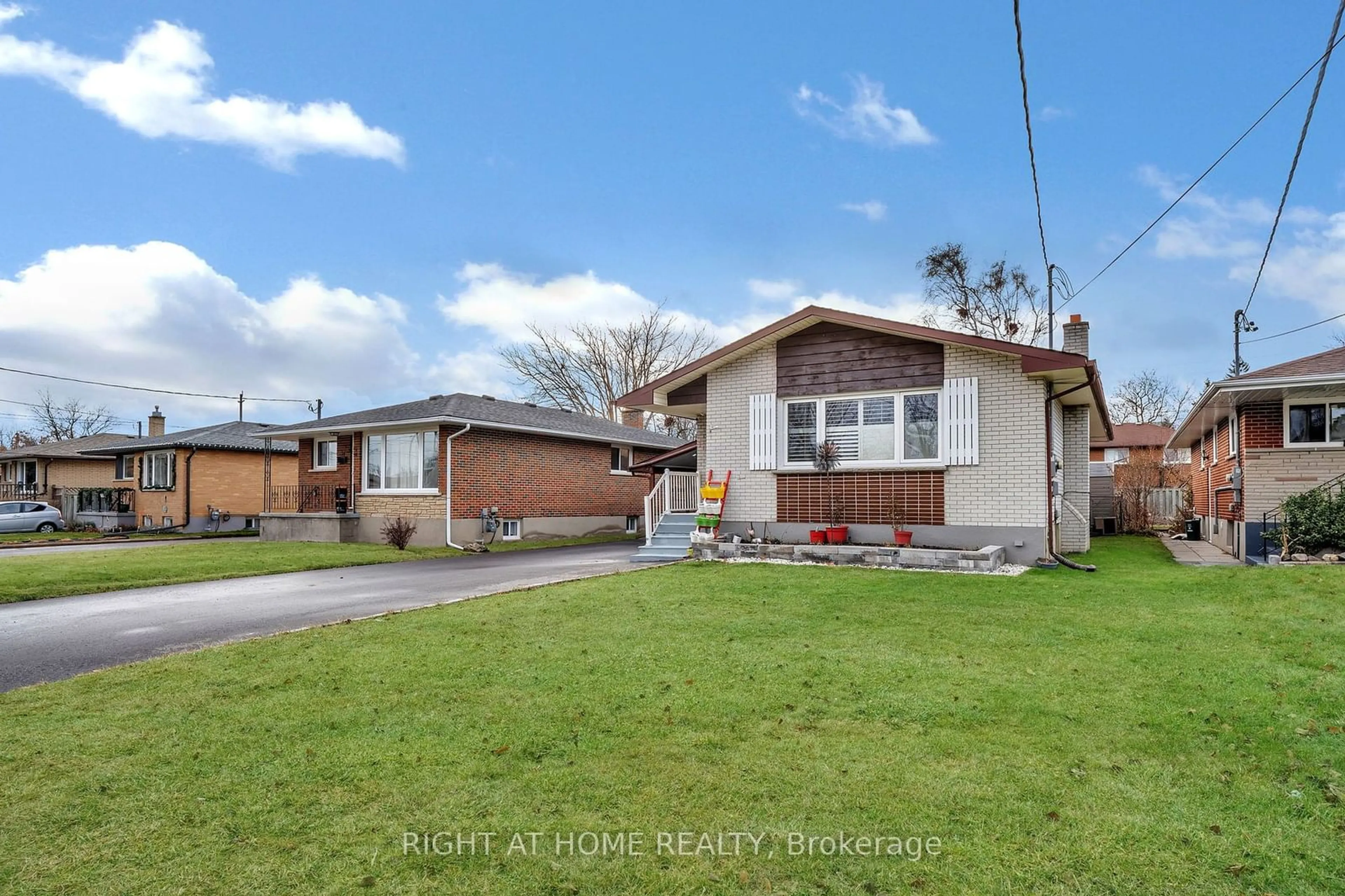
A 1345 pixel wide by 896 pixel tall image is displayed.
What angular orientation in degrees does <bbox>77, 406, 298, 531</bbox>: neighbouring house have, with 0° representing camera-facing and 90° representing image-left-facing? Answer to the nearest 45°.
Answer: approximately 45°

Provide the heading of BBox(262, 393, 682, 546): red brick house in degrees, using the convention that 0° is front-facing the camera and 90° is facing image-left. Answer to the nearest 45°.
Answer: approximately 45°

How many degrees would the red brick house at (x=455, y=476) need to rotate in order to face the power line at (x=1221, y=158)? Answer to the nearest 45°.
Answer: approximately 90° to its left

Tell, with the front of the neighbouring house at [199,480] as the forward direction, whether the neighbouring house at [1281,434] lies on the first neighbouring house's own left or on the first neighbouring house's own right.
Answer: on the first neighbouring house's own left

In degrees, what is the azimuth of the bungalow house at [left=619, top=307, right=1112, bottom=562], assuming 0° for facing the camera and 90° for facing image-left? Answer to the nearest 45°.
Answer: approximately 0°
